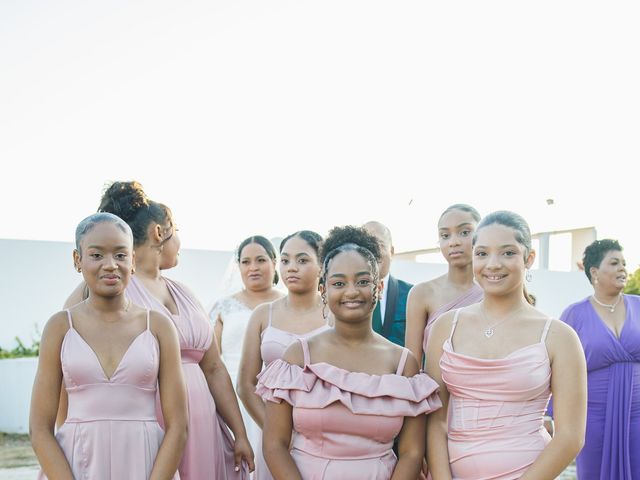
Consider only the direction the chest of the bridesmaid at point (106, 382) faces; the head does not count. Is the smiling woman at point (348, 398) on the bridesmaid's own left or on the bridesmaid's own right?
on the bridesmaid's own left

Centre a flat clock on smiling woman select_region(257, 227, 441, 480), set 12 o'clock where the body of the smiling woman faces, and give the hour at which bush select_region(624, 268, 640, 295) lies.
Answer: The bush is roughly at 7 o'clock from the smiling woman.

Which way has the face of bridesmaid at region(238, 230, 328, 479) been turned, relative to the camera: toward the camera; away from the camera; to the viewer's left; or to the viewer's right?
toward the camera

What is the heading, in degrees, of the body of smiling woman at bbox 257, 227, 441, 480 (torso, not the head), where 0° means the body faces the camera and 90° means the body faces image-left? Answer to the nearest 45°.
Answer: approximately 0°

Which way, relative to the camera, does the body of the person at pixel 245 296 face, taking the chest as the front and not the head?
toward the camera

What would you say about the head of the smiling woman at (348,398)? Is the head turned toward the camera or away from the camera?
toward the camera

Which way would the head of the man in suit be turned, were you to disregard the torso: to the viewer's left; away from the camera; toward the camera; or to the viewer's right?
toward the camera

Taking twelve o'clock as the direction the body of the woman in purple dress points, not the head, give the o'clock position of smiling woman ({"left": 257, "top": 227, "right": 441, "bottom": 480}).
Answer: The smiling woman is roughly at 2 o'clock from the woman in purple dress.

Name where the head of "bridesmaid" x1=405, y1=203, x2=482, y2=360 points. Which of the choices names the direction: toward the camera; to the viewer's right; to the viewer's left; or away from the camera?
toward the camera

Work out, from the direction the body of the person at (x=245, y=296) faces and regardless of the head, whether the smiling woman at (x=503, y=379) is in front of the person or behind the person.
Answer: in front

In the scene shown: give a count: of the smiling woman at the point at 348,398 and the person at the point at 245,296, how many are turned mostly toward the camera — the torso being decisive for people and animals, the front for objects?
2

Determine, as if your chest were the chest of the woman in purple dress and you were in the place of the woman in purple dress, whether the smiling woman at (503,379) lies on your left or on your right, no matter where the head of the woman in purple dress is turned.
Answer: on your right

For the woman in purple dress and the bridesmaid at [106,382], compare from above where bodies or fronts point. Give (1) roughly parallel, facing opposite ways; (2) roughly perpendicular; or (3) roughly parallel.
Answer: roughly parallel

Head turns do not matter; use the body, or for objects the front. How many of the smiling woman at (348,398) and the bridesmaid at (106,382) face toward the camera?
2

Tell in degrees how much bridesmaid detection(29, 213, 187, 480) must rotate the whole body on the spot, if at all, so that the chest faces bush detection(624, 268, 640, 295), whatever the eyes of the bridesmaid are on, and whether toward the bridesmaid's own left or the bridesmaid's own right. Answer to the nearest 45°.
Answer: approximately 135° to the bridesmaid's own left

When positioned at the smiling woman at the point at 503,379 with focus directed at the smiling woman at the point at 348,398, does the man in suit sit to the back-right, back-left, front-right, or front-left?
front-right

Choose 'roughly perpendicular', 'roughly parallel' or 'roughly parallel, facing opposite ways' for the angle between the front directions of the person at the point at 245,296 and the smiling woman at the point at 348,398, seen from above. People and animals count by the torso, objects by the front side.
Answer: roughly parallel
